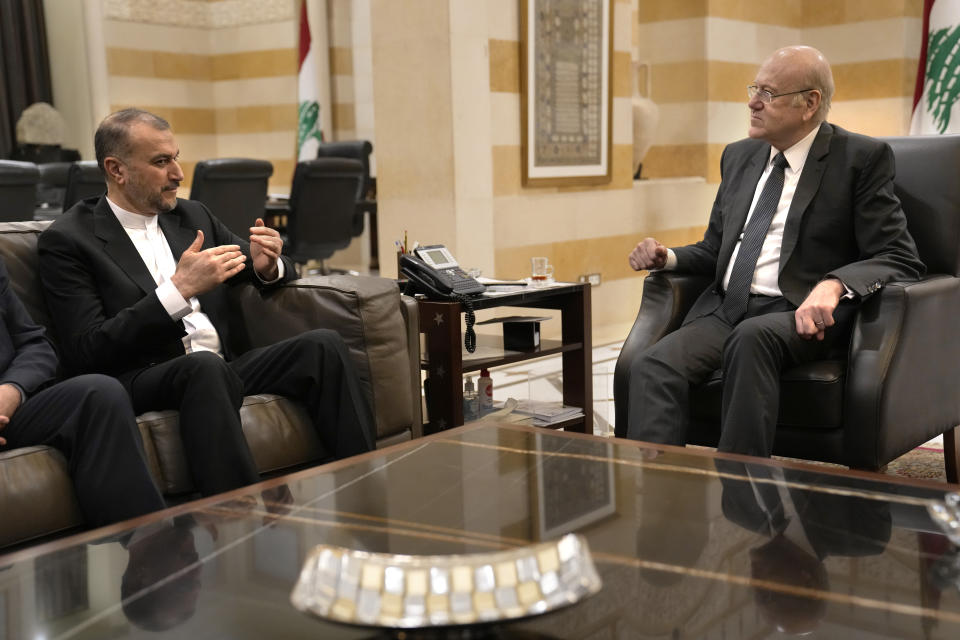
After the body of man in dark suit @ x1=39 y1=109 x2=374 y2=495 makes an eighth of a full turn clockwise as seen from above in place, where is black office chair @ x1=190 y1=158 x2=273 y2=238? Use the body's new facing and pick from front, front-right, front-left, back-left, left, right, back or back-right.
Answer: back

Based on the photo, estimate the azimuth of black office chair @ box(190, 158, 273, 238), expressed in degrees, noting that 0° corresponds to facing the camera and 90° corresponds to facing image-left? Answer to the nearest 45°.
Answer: approximately 135°

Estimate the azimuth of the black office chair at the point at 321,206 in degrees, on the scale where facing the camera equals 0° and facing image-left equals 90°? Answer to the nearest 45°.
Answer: approximately 135°

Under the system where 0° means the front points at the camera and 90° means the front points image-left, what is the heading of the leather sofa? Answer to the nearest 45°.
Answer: approximately 315°

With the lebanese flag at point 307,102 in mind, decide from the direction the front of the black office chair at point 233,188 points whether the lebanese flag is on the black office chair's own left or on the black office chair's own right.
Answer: on the black office chair's own right

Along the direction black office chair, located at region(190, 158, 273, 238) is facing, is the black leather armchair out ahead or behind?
behind

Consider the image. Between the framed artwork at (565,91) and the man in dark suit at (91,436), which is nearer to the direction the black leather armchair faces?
the man in dark suit

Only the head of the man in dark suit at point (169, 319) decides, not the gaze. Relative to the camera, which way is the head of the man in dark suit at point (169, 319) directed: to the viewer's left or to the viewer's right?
to the viewer's right

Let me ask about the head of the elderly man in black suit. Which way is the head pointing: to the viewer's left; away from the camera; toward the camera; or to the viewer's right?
to the viewer's left

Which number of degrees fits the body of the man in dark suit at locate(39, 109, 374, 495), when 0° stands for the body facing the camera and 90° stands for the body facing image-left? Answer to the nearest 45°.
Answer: approximately 315°

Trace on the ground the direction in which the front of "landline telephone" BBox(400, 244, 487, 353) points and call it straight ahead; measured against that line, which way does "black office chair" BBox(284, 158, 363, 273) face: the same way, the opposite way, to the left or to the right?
the opposite way

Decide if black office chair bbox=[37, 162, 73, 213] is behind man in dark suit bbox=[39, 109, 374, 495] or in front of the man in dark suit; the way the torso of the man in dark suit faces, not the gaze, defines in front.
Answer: behind

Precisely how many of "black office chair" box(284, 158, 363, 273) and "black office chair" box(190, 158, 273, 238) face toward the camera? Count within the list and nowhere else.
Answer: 0

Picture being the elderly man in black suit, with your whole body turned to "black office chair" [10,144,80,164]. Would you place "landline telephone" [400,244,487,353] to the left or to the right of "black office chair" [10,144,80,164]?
left

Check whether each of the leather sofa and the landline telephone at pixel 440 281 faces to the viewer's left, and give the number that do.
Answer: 0

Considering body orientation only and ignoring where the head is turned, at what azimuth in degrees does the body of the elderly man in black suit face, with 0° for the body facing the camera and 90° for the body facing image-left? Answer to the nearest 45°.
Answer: approximately 45°

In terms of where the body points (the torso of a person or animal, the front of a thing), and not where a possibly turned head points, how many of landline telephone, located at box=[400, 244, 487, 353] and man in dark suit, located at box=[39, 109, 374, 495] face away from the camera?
0
